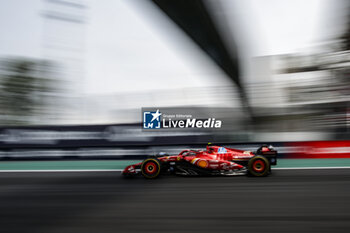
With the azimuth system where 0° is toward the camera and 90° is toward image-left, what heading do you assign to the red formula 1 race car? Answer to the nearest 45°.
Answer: approximately 90°
